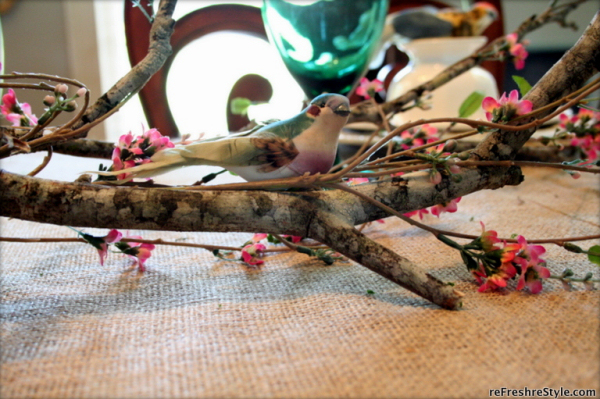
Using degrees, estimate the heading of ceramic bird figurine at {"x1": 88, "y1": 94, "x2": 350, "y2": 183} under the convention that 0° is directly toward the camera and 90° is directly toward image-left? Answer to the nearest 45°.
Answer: approximately 270°

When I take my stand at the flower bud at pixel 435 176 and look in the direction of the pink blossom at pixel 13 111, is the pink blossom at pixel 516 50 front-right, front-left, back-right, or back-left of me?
back-right
